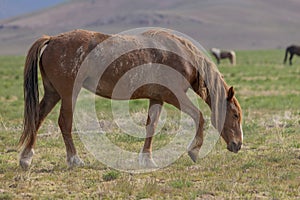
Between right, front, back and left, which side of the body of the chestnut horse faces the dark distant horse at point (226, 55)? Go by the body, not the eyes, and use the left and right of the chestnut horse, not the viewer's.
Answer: left

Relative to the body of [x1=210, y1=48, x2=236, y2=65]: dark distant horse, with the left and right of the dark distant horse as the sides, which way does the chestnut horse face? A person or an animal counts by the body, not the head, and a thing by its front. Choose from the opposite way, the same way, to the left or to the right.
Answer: the opposite way

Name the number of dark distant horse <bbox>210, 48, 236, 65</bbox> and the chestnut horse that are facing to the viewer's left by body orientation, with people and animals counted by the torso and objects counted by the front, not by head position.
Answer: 1

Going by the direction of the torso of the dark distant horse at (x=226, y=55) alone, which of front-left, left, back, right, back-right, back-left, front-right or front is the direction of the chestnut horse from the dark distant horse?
left

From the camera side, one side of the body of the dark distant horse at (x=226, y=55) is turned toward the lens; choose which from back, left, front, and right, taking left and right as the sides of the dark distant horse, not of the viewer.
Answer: left

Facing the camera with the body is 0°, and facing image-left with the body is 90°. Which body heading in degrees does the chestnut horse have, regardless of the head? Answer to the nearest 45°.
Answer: approximately 270°
